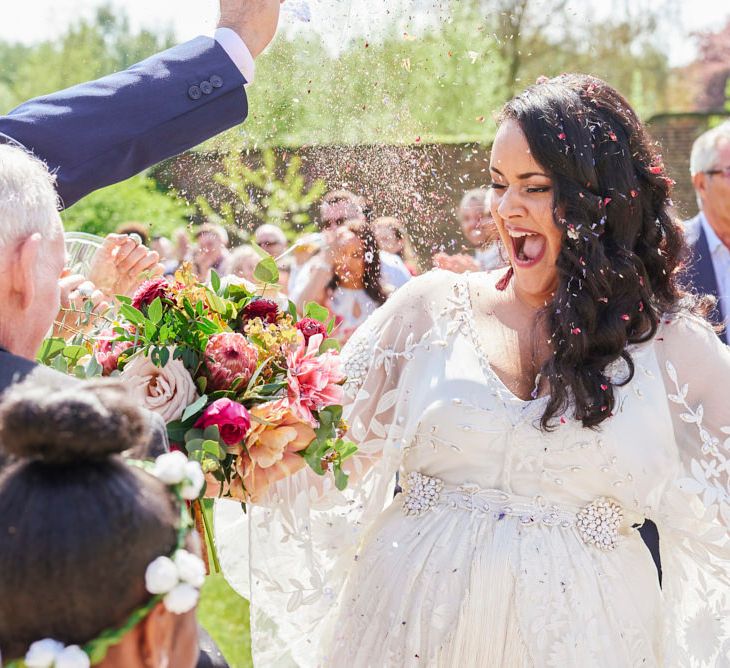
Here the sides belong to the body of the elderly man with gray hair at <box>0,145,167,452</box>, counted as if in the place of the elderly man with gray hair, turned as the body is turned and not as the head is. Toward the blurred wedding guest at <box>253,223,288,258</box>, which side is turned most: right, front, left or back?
front

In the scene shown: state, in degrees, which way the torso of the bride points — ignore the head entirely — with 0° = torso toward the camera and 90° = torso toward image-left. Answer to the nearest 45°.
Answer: approximately 0°

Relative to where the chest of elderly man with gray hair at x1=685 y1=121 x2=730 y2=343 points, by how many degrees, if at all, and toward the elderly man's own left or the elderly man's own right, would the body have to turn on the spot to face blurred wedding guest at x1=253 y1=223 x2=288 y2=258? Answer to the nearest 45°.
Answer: approximately 90° to the elderly man's own right

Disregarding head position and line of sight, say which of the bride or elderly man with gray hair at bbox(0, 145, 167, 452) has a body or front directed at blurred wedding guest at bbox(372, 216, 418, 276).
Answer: the elderly man with gray hair

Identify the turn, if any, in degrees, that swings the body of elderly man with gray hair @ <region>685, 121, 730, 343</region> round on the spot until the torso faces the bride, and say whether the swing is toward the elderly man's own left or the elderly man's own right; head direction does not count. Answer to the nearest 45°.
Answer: approximately 45° to the elderly man's own right

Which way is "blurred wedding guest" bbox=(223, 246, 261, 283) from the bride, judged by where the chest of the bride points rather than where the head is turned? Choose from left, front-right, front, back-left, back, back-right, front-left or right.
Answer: back-right

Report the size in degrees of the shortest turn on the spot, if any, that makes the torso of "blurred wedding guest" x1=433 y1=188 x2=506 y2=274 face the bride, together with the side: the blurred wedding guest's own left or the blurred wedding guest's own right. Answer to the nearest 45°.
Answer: approximately 45° to the blurred wedding guest's own left

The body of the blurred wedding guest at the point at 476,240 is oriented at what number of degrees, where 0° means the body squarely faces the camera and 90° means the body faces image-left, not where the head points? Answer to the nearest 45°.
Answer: approximately 45°

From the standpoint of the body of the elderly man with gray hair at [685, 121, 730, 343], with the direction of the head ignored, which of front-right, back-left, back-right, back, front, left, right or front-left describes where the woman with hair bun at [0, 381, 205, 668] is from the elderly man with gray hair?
front-right

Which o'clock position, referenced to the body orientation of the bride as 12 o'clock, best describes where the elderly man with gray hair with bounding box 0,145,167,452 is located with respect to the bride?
The elderly man with gray hair is roughly at 2 o'clock from the bride.

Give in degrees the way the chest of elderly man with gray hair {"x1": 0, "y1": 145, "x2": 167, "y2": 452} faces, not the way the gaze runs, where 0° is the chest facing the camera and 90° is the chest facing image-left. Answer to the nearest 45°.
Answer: approximately 225°

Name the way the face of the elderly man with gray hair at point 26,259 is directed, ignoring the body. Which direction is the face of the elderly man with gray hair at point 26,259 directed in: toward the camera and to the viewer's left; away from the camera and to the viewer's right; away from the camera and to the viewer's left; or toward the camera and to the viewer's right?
away from the camera and to the viewer's right

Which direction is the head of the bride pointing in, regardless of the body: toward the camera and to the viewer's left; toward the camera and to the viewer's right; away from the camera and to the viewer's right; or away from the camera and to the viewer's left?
toward the camera and to the viewer's left

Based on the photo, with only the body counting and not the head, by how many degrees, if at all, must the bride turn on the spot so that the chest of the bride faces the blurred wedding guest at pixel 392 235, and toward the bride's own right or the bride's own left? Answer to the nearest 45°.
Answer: approximately 180°
